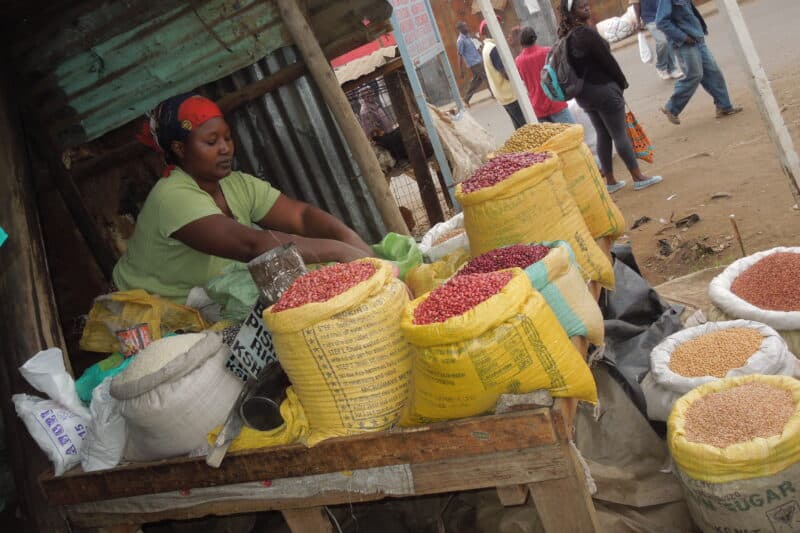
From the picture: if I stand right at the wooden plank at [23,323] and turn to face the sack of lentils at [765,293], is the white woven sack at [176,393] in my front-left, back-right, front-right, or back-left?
front-right

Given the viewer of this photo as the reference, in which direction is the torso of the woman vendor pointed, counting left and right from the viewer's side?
facing the viewer and to the right of the viewer

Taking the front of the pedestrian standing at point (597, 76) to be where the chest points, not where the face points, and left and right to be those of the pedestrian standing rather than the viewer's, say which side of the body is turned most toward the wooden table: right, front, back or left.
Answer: right

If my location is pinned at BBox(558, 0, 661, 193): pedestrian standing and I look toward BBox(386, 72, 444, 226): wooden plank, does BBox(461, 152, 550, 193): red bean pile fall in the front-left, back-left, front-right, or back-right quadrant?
front-left

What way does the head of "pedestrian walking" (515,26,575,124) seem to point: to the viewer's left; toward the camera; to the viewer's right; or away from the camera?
away from the camera

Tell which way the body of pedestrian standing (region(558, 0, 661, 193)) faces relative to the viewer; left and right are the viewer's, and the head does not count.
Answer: facing to the right of the viewer
